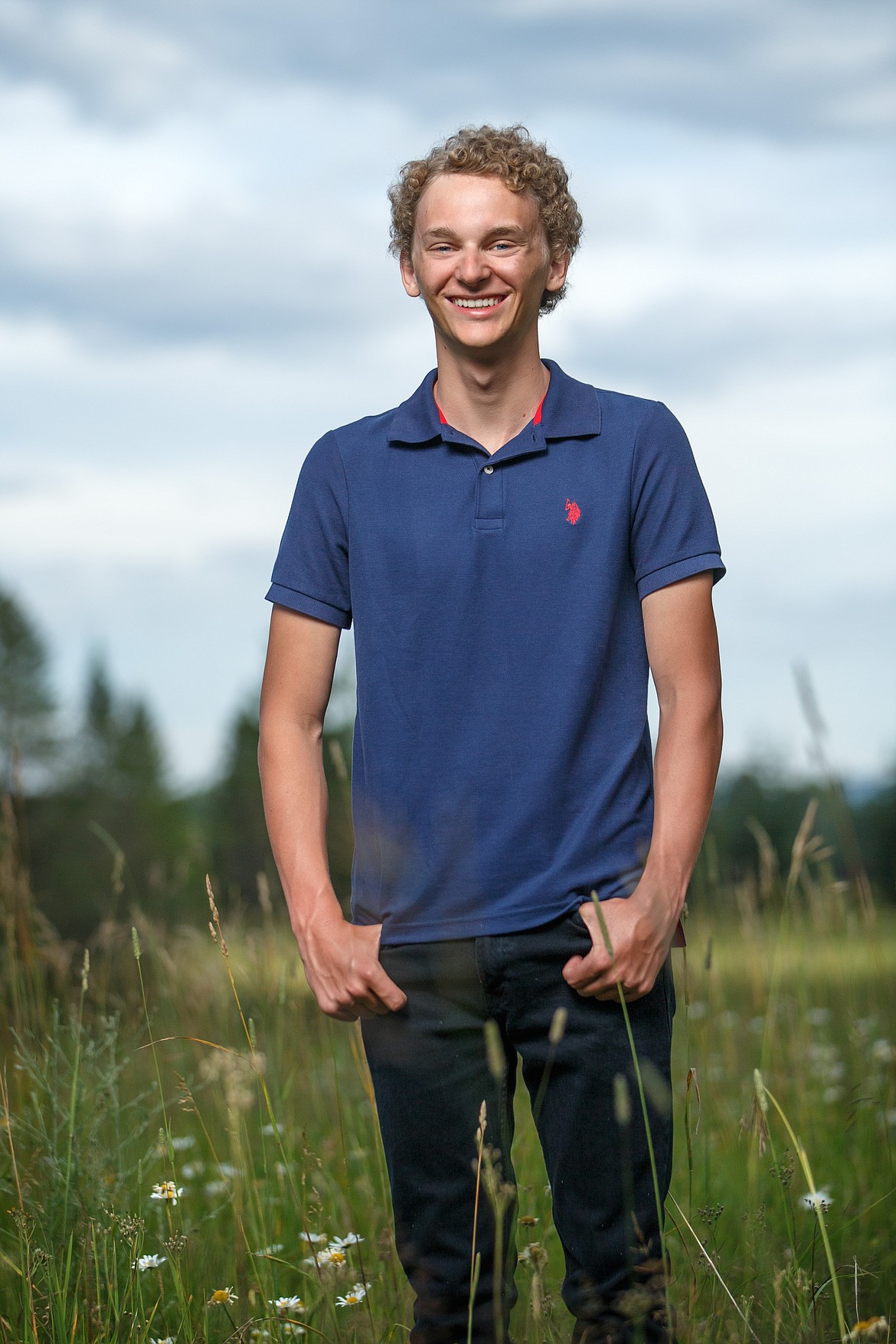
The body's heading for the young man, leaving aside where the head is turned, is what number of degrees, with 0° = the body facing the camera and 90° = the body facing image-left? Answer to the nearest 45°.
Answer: approximately 0°

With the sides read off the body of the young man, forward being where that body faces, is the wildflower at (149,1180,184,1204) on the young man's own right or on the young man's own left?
on the young man's own right
